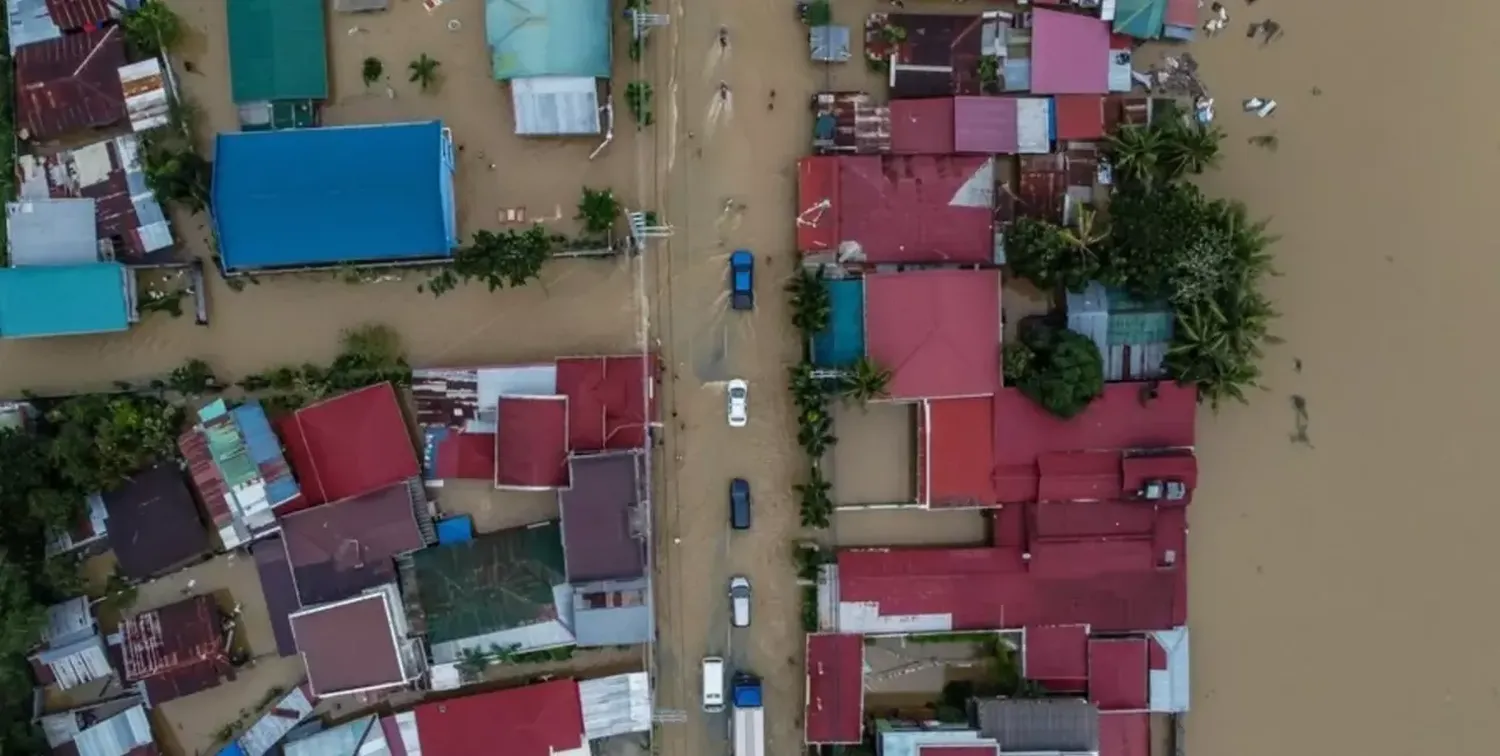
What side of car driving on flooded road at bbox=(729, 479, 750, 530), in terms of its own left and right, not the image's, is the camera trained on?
back

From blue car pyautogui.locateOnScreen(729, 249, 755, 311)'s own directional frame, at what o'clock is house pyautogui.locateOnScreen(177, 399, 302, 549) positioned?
The house is roughly at 9 o'clock from the blue car.

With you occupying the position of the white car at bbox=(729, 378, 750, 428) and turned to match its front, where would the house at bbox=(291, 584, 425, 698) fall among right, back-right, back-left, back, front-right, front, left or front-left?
left

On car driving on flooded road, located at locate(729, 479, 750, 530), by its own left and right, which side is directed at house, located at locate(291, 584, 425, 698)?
left

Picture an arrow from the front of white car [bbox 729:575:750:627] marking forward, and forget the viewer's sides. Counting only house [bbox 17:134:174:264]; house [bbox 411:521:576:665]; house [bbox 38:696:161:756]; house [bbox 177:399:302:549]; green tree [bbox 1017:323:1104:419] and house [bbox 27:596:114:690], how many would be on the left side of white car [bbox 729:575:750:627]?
5

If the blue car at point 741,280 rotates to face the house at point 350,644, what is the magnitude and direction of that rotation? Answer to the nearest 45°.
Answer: approximately 90° to its left

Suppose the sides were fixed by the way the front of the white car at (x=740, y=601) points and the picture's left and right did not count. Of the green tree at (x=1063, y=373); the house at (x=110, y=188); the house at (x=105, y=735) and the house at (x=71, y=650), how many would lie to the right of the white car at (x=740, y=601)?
1

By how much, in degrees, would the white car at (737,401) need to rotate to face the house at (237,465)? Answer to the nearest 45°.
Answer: approximately 90° to its left

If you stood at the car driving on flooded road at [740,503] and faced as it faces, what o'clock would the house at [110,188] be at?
The house is roughly at 9 o'clock from the car driving on flooded road.
